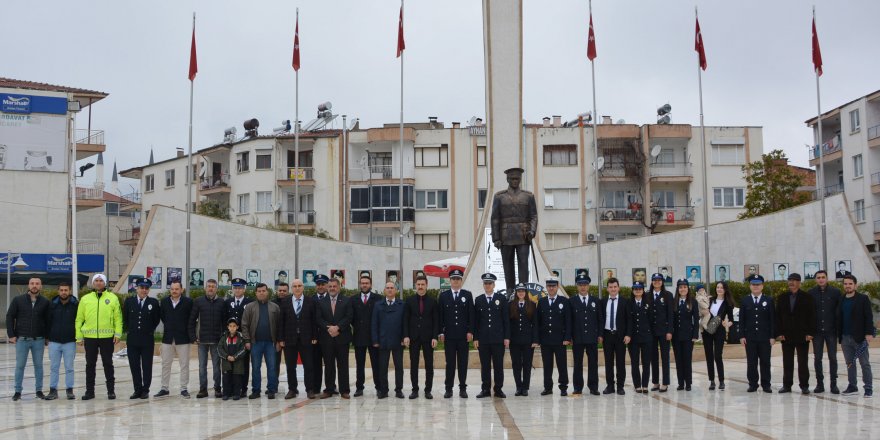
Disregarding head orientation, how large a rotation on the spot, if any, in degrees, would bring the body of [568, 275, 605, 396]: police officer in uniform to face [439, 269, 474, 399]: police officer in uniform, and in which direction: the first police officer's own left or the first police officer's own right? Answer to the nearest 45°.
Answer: approximately 90° to the first police officer's own right

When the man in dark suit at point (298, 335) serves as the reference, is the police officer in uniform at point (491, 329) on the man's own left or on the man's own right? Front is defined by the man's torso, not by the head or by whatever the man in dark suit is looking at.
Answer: on the man's own left

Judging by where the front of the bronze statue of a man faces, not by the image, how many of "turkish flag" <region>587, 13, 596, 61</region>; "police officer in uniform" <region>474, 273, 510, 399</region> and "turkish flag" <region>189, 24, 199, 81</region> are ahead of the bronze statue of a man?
1

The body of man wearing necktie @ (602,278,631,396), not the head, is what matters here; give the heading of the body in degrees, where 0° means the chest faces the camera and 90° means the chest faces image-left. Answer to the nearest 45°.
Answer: approximately 0°

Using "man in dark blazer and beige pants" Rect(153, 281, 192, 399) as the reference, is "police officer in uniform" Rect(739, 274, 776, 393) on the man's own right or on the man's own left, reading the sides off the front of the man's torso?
on the man's own left

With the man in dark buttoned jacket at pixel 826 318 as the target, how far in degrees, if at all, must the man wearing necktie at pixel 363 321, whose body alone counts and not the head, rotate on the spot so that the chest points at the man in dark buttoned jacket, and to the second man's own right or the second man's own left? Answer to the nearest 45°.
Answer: approximately 90° to the second man's own left

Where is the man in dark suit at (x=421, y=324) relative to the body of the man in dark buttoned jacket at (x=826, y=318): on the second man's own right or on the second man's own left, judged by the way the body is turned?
on the second man's own right

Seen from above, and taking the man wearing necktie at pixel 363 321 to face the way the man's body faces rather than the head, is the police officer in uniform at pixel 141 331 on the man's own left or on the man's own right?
on the man's own right

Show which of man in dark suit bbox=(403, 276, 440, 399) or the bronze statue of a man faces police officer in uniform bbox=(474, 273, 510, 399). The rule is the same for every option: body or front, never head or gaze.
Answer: the bronze statue of a man

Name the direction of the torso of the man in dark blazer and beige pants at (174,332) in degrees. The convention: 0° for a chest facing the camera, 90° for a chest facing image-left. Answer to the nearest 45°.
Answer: approximately 0°

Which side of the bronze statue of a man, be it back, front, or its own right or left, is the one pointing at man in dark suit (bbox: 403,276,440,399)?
front
